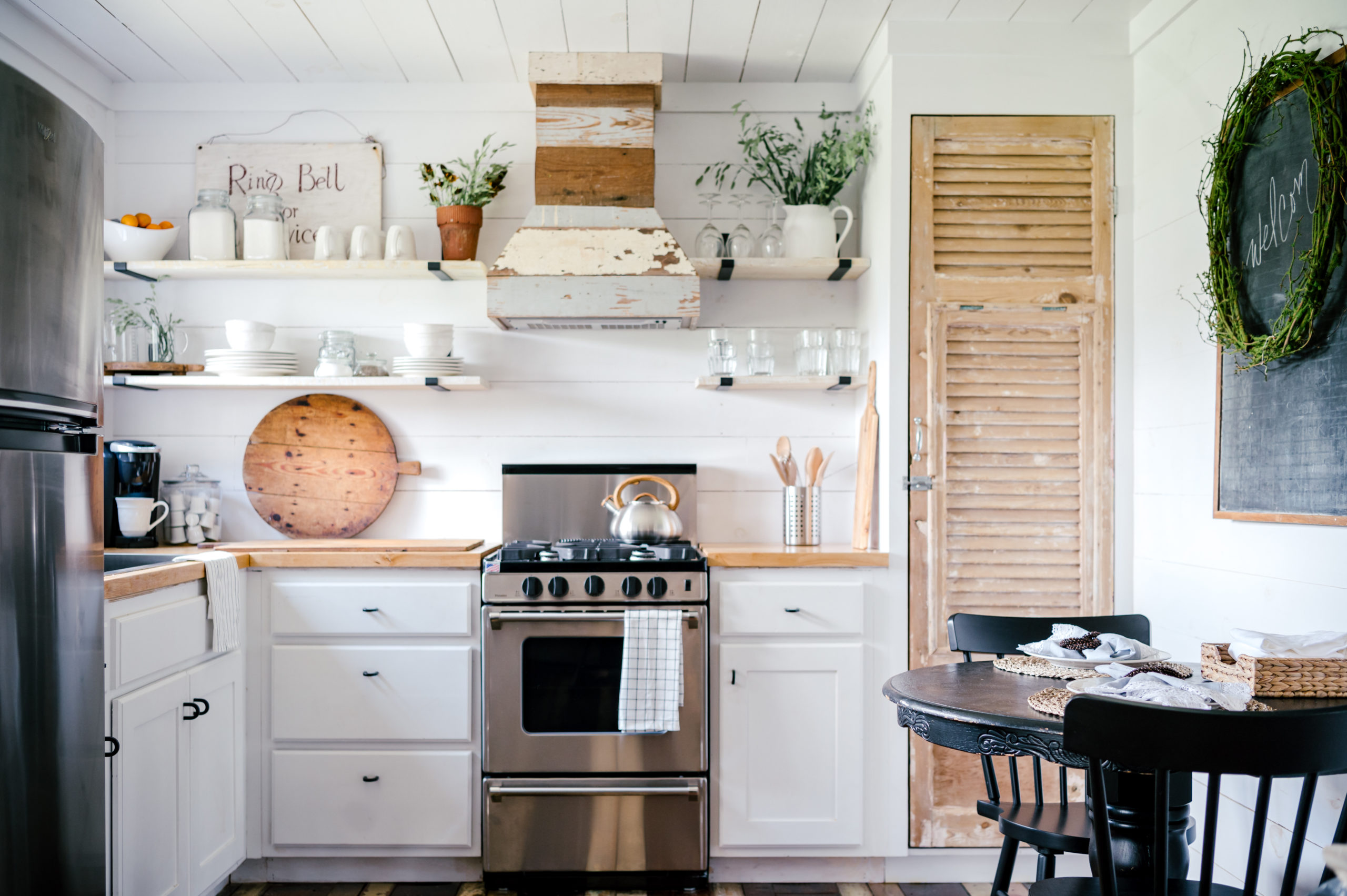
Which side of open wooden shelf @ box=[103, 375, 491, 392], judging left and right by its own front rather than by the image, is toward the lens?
front

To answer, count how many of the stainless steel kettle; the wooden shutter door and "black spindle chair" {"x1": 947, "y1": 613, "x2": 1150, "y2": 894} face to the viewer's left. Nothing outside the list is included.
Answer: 1

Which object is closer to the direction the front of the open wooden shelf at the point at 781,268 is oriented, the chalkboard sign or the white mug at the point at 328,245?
the chalkboard sign

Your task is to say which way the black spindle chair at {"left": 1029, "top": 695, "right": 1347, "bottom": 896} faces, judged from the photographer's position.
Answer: facing away from the viewer and to the left of the viewer

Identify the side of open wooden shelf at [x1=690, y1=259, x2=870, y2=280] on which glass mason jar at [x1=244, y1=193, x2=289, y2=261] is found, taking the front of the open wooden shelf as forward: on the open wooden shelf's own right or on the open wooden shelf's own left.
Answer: on the open wooden shelf's own right

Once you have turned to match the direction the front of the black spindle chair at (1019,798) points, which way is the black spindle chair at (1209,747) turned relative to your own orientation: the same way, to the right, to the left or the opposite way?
the opposite way

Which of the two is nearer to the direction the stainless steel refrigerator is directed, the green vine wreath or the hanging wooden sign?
the green vine wreath

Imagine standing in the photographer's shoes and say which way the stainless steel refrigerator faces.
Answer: facing the viewer and to the right of the viewer

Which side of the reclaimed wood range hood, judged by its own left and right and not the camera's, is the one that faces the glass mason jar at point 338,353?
right

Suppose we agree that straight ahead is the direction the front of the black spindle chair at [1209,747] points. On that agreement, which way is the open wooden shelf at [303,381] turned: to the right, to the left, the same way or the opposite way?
the opposite way

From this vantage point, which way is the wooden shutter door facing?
toward the camera

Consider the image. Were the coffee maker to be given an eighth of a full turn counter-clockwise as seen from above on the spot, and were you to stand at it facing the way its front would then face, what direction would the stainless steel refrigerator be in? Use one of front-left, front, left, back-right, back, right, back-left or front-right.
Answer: right

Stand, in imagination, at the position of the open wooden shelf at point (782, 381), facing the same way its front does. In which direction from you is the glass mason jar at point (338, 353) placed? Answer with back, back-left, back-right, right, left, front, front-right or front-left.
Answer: right

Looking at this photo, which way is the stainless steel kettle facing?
to the viewer's left

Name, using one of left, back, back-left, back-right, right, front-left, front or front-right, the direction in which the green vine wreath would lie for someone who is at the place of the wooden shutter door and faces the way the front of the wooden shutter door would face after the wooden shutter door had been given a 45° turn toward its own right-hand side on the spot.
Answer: left

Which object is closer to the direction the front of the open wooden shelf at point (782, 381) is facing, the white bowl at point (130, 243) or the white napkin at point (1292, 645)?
the white napkin

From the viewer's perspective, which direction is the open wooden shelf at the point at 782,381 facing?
toward the camera

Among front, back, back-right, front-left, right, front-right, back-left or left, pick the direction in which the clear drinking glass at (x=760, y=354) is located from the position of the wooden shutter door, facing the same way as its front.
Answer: right

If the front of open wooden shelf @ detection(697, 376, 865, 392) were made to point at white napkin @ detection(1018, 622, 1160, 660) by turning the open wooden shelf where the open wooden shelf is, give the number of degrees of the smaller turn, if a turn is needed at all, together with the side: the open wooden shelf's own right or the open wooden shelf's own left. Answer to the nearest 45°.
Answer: approximately 45° to the open wooden shelf's own left
